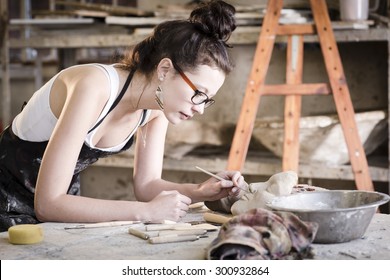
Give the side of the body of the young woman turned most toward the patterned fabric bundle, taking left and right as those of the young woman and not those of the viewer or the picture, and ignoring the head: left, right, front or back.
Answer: front

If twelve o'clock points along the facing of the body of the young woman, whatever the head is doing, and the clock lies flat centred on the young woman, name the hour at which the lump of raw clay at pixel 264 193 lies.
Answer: The lump of raw clay is roughly at 11 o'clock from the young woman.

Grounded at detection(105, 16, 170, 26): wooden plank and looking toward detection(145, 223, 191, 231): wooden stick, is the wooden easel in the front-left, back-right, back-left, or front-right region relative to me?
front-left

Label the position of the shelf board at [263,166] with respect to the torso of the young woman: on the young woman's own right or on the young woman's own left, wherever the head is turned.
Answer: on the young woman's own left

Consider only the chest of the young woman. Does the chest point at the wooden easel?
no

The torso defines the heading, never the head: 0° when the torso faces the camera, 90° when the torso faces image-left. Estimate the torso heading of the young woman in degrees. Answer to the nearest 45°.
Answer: approximately 315°
